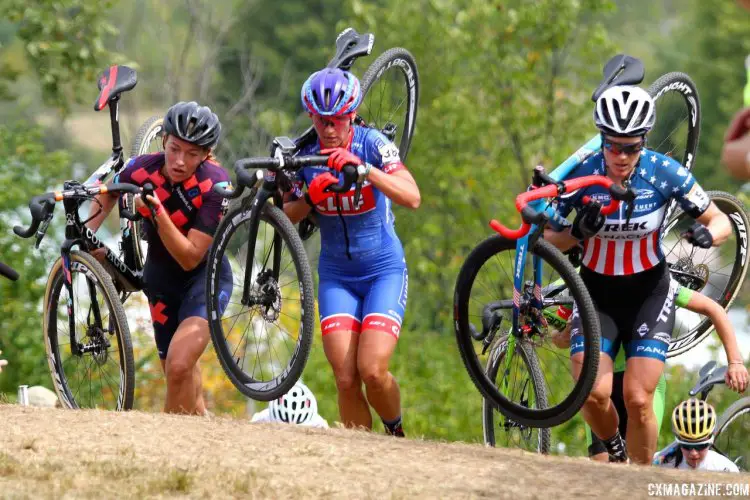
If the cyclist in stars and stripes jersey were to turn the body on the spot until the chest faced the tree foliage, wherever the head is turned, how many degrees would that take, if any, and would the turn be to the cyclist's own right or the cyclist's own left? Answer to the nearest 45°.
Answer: approximately 135° to the cyclist's own right

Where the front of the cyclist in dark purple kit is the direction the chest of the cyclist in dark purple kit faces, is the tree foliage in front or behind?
behind

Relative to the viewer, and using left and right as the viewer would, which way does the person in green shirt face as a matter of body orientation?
facing the viewer

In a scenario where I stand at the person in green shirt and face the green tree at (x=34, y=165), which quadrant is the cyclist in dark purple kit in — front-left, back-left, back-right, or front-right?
front-left

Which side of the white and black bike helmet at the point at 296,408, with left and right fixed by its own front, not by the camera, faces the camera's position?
front

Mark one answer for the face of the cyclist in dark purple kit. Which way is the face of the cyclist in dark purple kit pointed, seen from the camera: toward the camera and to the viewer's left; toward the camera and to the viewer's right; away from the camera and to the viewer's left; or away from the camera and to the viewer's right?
toward the camera and to the viewer's left

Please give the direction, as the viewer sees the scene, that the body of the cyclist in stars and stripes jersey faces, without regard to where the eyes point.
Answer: toward the camera

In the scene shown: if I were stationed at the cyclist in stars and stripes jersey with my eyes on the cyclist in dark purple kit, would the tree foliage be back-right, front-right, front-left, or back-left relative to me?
front-right

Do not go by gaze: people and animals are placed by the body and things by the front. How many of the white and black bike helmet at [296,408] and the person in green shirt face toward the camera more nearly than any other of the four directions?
2

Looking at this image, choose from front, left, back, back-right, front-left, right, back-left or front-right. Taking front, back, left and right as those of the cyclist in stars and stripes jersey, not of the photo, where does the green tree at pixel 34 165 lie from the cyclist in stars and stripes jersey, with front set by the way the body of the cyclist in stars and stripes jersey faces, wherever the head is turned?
back-right
